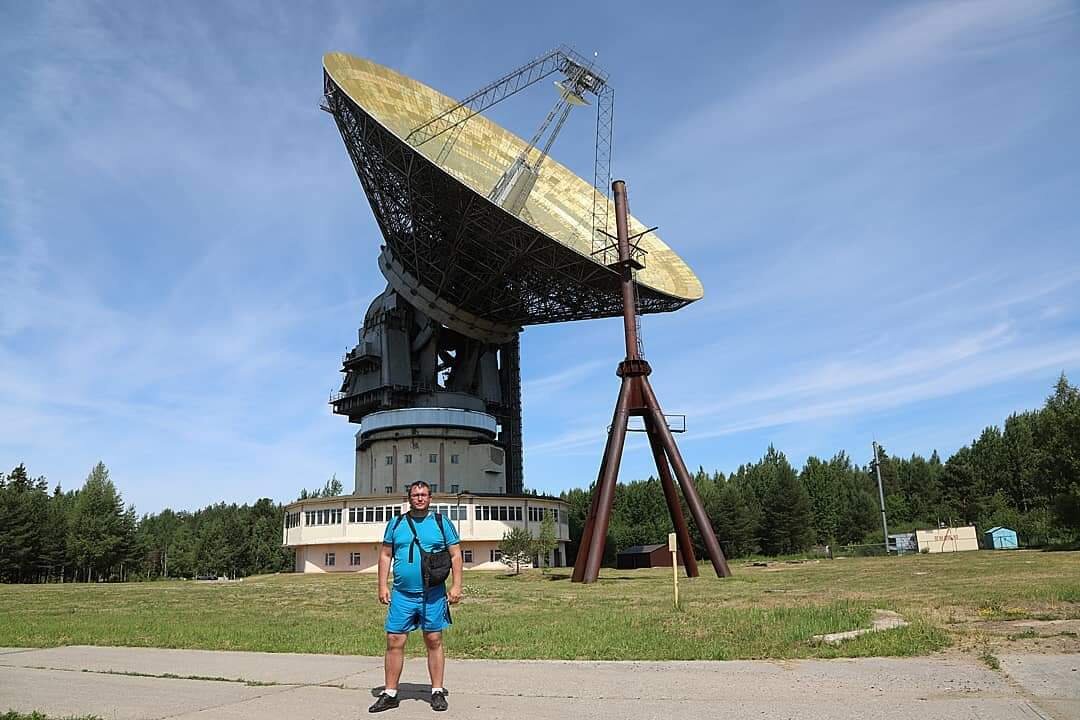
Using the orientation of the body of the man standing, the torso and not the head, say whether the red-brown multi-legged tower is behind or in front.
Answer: behind

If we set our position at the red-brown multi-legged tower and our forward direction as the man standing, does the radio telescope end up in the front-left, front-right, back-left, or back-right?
back-right

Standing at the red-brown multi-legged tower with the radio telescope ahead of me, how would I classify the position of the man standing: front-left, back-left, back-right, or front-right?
back-left

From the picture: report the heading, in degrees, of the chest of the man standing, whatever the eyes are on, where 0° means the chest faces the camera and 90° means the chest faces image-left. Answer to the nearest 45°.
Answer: approximately 0°

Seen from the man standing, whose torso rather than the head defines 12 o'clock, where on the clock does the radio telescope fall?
The radio telescope is roughly at 6 o'clock from the man standing.
